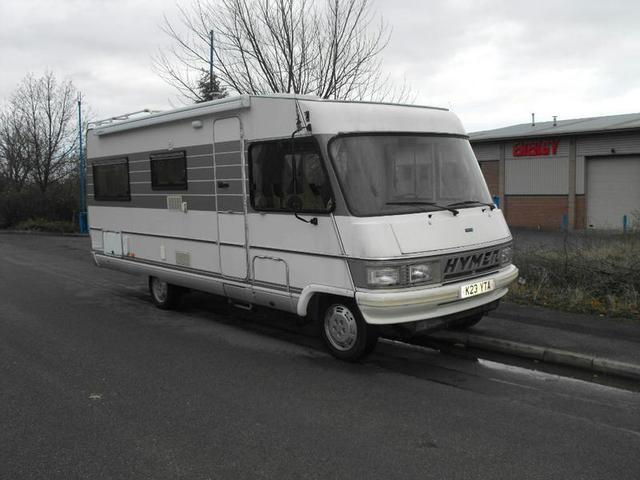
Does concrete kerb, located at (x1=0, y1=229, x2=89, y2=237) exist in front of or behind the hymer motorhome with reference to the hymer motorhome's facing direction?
behind

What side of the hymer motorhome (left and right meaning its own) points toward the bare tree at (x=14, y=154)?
back

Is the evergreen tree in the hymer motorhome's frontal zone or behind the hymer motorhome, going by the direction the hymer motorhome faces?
behind

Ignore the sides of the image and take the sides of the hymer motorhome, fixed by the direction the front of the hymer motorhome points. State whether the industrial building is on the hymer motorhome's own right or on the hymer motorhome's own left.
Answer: on the hymer motorhome's own left

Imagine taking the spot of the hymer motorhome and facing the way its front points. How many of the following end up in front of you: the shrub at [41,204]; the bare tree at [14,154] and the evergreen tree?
0

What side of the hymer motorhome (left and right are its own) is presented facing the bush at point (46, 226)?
back

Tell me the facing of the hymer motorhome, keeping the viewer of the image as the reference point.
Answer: facing the viewer and to the right of the viewer

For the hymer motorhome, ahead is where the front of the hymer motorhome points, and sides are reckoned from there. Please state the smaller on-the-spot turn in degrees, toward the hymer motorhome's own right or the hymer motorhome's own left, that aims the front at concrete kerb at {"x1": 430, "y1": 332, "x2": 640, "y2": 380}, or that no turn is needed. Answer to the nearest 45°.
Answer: approximately 45° to the hymer motorhome's own left

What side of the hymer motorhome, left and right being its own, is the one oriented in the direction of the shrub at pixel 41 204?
back
